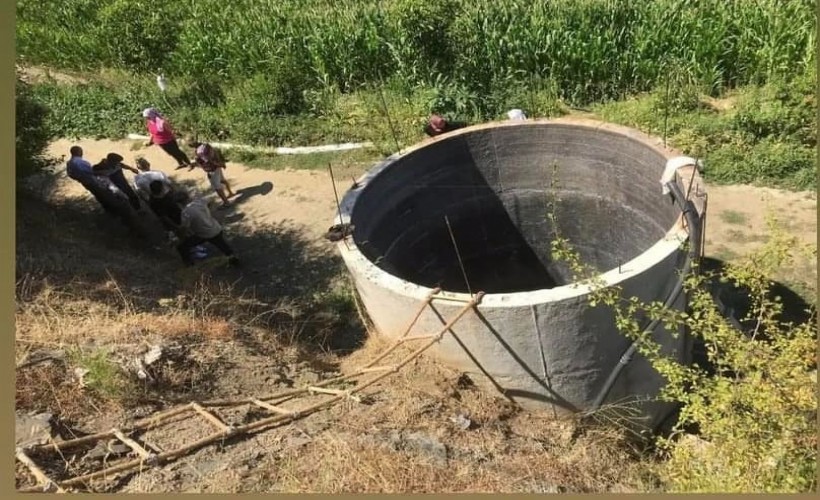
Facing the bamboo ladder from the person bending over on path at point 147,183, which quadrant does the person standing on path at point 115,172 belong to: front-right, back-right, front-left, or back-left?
back-right

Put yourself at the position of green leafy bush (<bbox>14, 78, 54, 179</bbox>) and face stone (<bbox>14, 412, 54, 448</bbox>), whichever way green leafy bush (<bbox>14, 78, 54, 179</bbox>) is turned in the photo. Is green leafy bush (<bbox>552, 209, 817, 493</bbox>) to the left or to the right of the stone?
left

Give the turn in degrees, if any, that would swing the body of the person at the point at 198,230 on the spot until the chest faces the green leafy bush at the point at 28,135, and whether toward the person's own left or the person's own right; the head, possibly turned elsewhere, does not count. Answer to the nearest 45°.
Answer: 0° — they already face it

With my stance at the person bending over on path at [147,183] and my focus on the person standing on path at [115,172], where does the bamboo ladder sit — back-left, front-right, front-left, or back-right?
back-left

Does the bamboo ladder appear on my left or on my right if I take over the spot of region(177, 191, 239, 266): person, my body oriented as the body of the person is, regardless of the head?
on my left

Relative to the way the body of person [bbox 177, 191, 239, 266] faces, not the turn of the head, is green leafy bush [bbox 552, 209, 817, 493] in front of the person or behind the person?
behind

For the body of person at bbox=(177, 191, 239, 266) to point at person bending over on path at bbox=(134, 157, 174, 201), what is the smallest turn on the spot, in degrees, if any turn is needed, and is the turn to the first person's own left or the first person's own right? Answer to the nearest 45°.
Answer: approximately 45° to the first person's own right

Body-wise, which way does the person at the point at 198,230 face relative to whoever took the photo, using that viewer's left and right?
facing away from the viewer and to the left of the viewer

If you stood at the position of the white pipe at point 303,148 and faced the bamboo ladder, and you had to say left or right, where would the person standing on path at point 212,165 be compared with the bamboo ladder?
right

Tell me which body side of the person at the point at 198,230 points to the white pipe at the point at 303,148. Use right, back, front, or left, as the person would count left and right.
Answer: right

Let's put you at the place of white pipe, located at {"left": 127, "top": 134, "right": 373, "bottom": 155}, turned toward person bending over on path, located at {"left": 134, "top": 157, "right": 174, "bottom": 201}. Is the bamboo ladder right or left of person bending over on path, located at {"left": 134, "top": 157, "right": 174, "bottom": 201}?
left

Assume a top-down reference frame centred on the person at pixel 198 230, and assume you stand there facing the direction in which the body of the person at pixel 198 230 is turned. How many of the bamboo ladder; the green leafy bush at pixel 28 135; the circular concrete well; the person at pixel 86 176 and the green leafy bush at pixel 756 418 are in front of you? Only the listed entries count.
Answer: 2

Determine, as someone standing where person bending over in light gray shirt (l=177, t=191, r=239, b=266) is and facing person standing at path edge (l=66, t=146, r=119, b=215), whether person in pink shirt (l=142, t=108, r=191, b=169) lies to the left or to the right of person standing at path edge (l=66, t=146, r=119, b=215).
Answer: right
